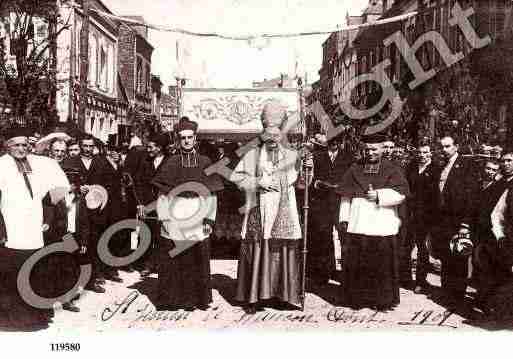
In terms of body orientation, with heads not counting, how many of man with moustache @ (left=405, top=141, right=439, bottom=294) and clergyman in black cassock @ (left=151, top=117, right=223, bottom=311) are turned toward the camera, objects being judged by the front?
2

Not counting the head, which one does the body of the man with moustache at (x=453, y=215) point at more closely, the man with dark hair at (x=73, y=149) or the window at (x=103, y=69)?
the man with dark hair

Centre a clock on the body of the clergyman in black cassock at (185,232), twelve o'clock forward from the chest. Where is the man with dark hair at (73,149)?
The man with dark hair is roughly at 4 o'clock from the clergyman in black cassock.

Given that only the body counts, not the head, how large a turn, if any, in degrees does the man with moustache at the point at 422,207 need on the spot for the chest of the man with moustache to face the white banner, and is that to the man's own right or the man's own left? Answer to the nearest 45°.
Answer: approximately 135° to the man's own right

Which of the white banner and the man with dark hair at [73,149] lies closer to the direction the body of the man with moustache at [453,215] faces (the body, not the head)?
the man with dark hair

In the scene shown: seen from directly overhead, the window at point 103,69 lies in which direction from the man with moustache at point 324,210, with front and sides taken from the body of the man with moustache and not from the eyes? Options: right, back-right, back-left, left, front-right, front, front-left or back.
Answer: back-right

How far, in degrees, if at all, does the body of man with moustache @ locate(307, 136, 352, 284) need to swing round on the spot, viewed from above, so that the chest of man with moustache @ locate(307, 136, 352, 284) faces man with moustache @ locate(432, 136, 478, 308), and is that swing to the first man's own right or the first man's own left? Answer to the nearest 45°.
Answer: approximately 45° to the first man's own left

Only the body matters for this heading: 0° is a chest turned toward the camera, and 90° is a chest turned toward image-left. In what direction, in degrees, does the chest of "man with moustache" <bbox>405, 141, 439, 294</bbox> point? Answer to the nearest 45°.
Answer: approximately 0°

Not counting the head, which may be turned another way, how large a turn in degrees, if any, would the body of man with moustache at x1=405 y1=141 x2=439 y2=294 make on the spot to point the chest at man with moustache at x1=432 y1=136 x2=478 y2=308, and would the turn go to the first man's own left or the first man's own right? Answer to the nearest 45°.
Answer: approximately 45° to the first man's own left
